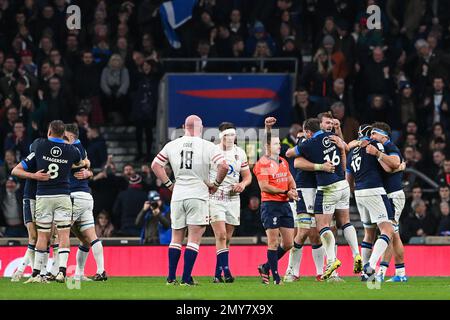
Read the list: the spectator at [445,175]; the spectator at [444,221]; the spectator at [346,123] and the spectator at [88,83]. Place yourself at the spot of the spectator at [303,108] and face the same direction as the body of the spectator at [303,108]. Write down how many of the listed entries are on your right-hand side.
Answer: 1

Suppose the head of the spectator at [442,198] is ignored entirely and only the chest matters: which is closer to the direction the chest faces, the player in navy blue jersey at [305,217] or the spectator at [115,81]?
the player in navy blue jersey

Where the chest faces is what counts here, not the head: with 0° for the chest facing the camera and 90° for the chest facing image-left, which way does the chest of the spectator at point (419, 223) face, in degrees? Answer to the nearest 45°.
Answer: approximately 0°

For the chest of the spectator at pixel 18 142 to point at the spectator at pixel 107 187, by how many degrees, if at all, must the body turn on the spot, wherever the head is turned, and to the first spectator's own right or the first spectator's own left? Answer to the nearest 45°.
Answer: approximately 45° to the first spectator's own left

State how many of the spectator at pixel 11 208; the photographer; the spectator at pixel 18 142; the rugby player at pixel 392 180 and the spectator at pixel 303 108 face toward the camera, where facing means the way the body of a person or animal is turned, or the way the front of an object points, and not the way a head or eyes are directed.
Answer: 4

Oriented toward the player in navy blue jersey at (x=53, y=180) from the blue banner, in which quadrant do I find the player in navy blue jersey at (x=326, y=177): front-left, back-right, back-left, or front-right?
front-left

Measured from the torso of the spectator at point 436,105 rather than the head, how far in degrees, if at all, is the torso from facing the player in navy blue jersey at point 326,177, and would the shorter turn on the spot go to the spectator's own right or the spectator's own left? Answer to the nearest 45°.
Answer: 0° — they already face them

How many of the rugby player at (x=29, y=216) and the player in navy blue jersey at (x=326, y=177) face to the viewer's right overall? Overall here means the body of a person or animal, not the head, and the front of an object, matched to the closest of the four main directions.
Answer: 1

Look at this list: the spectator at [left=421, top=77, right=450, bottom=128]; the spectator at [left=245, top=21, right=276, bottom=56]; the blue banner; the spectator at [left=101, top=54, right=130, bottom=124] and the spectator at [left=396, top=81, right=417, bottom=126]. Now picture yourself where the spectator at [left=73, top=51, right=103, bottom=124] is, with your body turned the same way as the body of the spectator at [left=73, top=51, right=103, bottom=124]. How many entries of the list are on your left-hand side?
5

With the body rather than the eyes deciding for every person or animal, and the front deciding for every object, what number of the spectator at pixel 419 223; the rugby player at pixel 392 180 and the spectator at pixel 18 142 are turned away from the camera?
0

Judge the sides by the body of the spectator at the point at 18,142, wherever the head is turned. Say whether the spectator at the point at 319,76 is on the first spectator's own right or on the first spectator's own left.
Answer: on the first spectator's own left

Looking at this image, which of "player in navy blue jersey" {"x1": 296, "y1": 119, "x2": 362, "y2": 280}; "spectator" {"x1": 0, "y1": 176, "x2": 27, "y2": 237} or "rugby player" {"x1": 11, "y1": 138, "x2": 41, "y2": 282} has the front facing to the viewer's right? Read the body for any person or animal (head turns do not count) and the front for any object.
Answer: the rugby player

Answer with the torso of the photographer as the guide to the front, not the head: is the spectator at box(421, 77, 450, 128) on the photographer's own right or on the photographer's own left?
on the photographer's own left

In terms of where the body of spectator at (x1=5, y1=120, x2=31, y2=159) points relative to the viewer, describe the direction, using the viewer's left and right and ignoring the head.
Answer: facing the viewer

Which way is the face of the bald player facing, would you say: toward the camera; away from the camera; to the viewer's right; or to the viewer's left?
away from the camera
